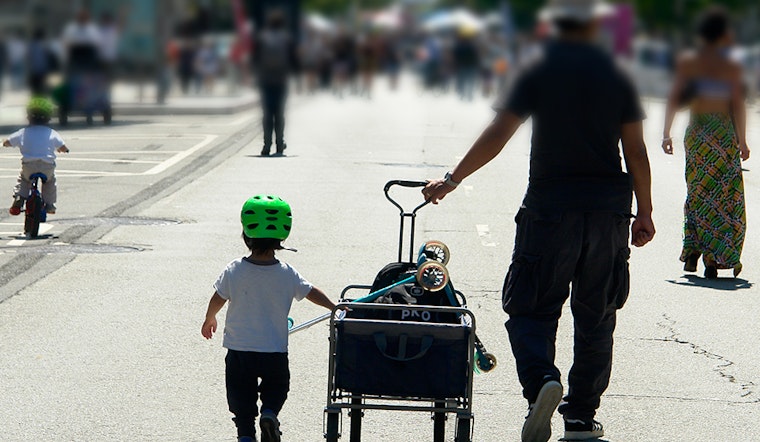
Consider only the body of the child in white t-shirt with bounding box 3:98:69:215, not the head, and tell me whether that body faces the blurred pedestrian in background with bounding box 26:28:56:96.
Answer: yes

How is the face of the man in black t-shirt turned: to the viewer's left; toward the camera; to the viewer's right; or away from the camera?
away from the camera

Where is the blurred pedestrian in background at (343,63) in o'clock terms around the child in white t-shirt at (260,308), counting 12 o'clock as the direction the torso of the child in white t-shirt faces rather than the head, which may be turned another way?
The blurred pedestrian in background is roughly at 12 o'clock from the child in white t-shirt.

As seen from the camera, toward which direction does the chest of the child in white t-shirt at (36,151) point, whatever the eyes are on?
away from the camera

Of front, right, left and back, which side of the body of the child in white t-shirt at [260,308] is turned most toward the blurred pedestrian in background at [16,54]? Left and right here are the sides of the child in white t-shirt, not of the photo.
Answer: front

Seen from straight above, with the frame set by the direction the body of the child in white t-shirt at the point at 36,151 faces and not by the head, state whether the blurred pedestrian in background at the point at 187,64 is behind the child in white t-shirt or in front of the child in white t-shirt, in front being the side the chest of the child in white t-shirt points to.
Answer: in front

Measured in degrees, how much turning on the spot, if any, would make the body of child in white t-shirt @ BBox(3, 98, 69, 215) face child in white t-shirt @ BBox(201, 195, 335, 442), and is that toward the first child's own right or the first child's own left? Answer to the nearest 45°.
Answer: approximately 180°

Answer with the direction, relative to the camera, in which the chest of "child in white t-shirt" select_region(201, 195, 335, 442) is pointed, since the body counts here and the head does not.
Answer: away from the camera

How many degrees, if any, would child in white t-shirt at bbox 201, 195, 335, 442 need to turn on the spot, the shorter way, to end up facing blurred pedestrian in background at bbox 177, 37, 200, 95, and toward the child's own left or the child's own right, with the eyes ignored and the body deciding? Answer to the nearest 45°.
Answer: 0° — they already face them

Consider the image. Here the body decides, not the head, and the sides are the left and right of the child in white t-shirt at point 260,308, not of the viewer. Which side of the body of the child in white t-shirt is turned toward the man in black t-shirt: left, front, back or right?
right

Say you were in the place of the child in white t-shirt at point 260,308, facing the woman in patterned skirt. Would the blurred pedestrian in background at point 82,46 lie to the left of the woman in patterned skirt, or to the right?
left

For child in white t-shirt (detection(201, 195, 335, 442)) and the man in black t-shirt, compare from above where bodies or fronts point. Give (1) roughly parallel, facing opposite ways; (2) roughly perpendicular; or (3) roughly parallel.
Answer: roughly parallel

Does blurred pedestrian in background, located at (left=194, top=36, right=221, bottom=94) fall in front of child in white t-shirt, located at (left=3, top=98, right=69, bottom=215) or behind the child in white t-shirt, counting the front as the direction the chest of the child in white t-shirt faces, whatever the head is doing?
in front

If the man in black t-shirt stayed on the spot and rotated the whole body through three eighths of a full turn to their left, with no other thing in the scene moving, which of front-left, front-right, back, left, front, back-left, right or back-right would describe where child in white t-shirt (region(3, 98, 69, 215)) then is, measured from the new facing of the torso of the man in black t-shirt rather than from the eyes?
right

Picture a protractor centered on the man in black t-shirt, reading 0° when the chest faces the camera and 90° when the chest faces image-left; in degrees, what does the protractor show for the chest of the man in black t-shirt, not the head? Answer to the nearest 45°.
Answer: approximately 180°
